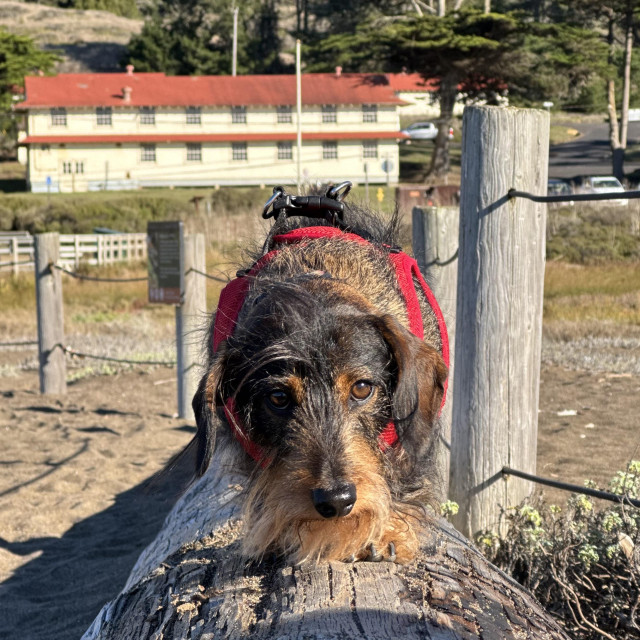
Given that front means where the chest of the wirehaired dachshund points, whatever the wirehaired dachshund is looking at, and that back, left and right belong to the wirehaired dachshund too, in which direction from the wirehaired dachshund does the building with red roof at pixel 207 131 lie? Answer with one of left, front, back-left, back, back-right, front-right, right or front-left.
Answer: back

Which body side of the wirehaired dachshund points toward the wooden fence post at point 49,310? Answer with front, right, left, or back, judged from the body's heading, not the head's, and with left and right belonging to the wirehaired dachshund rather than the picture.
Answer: back

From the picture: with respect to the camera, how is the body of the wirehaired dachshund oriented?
toward the camera

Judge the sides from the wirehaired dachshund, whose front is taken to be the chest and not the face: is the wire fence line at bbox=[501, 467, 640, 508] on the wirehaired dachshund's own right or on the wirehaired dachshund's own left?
on the wirehaired dachshund's own left

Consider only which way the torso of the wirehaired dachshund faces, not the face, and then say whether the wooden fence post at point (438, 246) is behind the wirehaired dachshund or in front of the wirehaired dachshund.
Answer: behind

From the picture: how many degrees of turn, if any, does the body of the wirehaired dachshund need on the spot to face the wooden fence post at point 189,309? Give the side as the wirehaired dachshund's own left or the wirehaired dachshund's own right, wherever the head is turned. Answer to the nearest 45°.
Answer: approximately 180°

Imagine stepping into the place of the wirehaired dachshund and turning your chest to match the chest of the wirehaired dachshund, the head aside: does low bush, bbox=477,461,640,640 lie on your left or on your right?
on your left

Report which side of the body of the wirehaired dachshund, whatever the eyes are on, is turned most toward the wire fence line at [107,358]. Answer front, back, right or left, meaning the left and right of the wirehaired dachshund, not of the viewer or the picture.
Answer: back

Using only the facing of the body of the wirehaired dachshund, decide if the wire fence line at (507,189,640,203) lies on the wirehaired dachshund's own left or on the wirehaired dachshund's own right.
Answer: on the wirehaired dachshund's own left

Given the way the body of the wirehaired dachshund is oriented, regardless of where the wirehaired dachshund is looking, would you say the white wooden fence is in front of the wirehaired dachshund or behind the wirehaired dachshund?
behind

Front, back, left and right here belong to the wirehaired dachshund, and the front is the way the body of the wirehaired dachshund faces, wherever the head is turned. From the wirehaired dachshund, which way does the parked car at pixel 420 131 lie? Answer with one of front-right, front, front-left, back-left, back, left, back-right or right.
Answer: back
